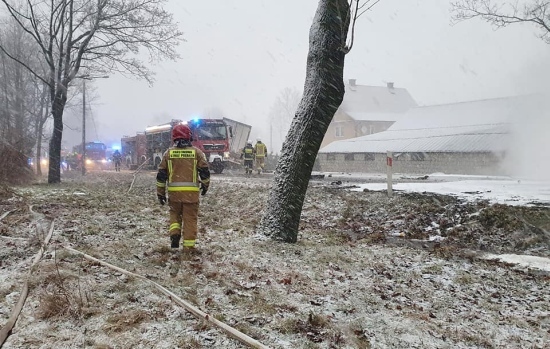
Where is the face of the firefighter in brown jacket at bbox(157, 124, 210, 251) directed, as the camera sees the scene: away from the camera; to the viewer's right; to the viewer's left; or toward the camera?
away from the camera

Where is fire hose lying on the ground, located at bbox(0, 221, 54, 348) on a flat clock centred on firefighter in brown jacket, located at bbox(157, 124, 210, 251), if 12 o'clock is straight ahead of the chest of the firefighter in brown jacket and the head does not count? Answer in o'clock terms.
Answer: The fire hose lying on the ground is roughly at 7 o'clock from the firefighter in brown jacket.

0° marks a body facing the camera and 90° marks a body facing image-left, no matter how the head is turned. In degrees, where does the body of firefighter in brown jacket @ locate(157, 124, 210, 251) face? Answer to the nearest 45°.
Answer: approximately 180°

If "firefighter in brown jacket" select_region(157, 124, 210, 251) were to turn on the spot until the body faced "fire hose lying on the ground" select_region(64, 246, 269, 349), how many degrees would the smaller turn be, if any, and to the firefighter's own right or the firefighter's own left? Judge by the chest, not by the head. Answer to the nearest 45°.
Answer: approximately 180°
